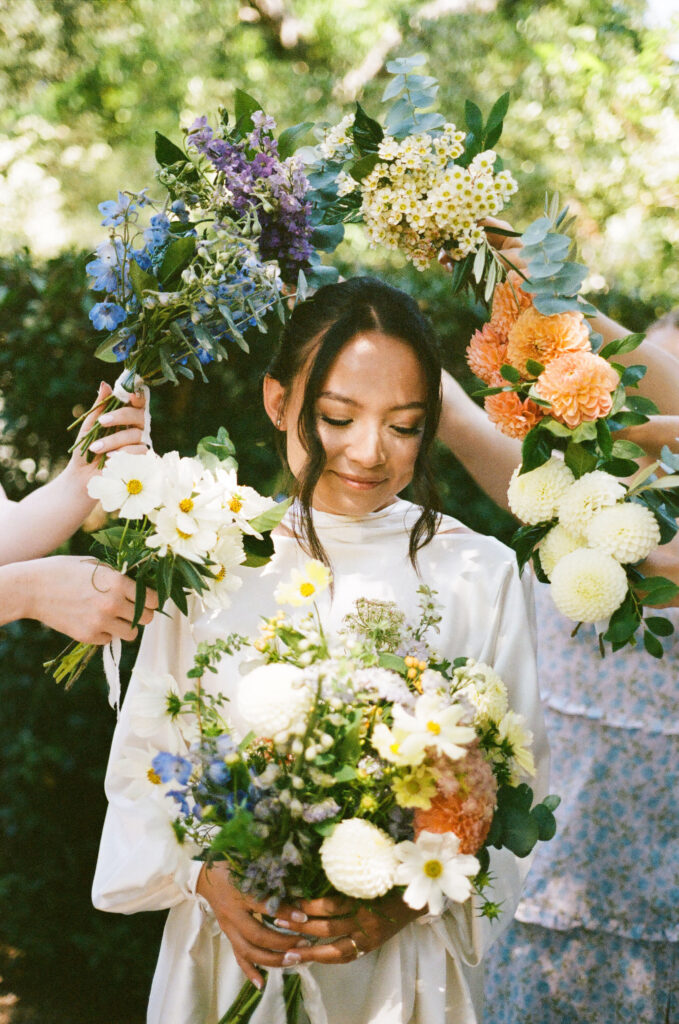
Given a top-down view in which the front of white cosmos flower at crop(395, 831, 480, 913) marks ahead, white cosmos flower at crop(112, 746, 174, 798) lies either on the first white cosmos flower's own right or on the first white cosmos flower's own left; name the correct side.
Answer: on the first white cosmos flower's own right

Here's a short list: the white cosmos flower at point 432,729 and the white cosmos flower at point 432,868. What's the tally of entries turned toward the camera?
2

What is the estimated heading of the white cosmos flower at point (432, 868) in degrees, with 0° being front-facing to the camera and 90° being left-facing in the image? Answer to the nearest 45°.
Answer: approximately 0°
